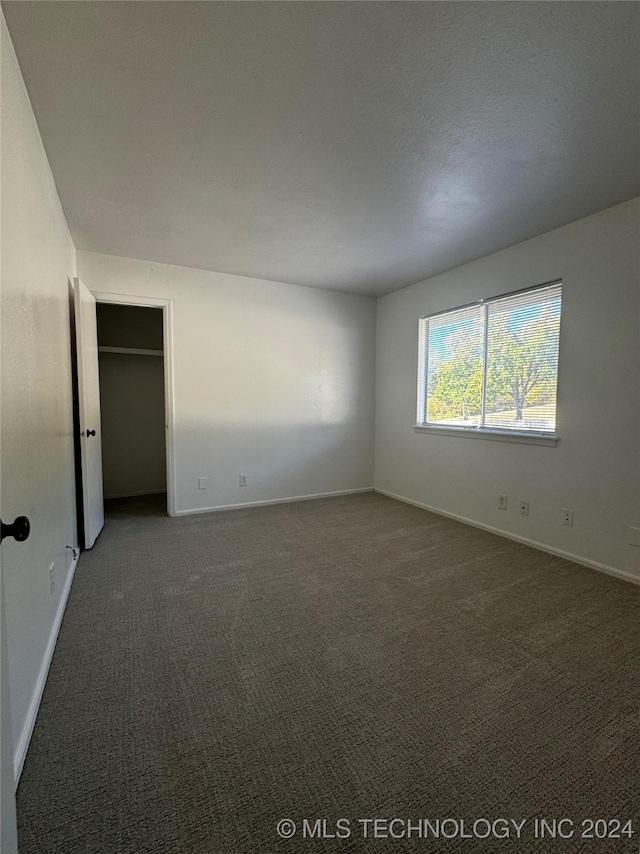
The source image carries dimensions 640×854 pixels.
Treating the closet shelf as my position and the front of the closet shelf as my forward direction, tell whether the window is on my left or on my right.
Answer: on my left

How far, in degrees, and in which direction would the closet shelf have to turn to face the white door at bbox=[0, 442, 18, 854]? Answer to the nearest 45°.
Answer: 0° — it already faces it

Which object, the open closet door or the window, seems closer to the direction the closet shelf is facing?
the open closet door

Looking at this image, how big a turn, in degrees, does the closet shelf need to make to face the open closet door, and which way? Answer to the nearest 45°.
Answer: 0° — it already faces it

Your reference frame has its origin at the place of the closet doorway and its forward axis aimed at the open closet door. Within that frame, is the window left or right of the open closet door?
left

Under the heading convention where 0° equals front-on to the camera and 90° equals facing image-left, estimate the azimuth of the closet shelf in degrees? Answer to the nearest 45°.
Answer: approximately 0°
